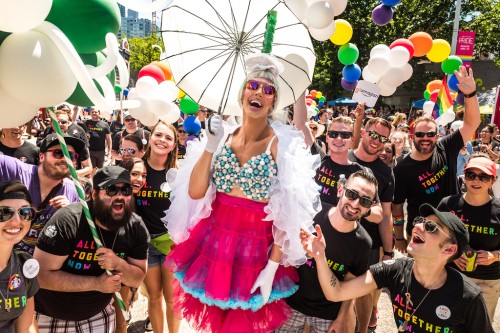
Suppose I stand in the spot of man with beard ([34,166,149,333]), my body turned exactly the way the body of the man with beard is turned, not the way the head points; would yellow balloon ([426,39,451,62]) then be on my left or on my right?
on my left

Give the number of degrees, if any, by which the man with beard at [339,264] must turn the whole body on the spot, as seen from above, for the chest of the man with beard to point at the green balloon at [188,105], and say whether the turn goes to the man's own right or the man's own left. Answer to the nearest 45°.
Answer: approximately 135° to the man's own right

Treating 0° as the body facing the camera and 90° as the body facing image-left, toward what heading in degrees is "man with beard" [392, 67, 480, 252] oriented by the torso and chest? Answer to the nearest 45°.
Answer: approximately 0°

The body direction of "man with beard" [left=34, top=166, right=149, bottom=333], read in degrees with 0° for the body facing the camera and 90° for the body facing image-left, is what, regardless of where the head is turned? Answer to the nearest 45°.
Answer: approximately 315°

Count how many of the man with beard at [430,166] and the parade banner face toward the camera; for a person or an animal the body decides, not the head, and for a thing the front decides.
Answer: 2

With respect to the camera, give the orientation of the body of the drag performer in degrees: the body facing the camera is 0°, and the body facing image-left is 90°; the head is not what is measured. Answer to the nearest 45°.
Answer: approximately 0°

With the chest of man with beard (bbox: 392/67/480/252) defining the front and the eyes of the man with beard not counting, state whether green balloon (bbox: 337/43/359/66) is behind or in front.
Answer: behind
